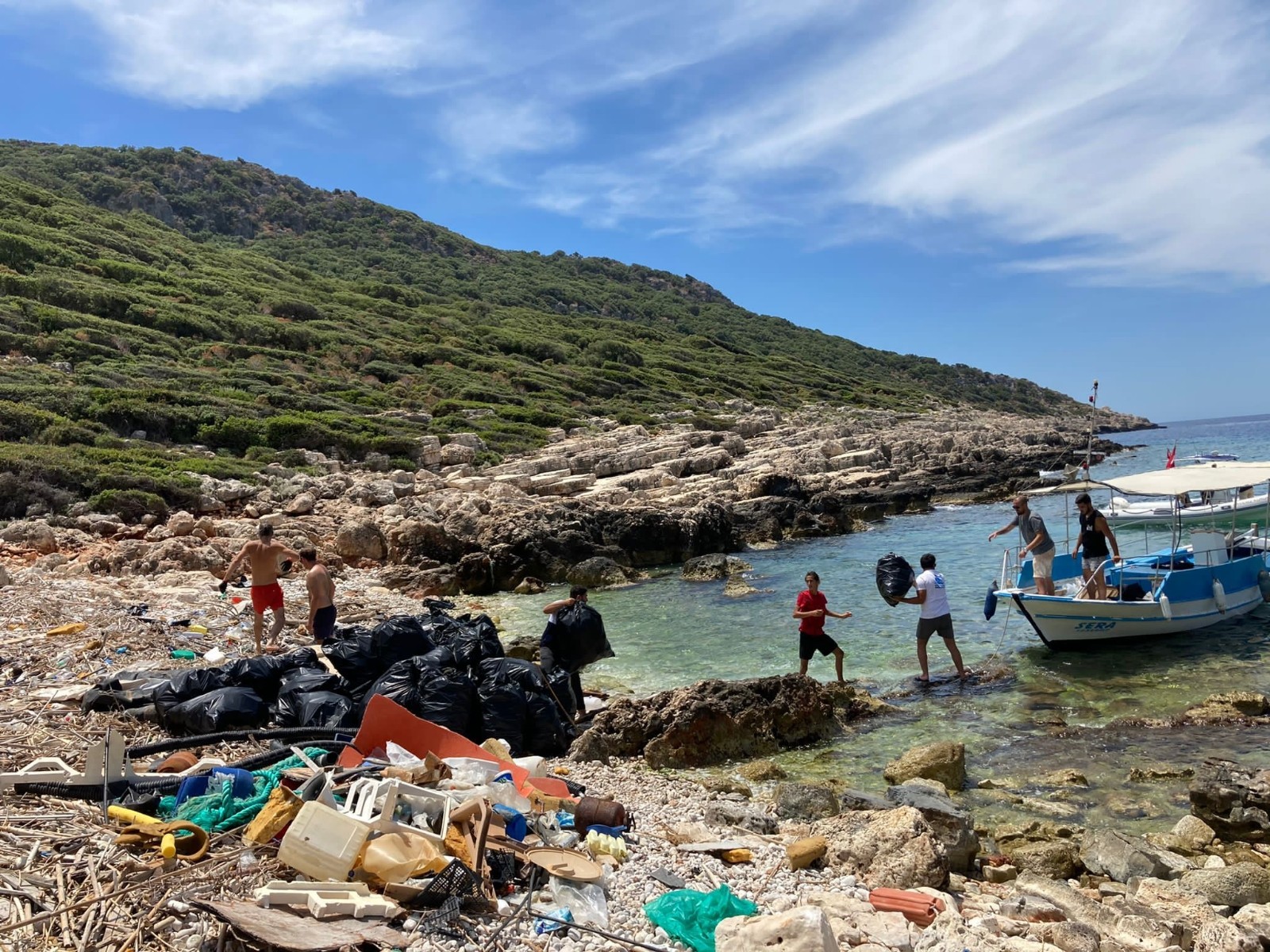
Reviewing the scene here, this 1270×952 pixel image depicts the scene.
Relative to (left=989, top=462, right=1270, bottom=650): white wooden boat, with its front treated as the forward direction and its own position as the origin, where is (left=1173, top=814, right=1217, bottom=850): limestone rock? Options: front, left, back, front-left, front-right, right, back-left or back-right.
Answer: front-left

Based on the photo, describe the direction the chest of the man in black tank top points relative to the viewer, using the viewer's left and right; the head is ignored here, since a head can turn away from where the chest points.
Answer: facing the viewer and to the left of the viewer

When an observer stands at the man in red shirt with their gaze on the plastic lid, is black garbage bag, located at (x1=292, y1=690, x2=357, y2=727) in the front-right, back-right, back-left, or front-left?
front-right

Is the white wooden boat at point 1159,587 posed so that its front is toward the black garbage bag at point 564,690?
yes

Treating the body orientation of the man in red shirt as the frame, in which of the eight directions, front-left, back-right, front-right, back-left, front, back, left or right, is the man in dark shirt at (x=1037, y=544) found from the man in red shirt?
left

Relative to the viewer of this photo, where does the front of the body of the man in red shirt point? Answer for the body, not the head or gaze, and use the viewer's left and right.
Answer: facing the viewer and to the right of the viewer

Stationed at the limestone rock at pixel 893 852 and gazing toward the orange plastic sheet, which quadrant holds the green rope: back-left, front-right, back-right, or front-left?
front-left

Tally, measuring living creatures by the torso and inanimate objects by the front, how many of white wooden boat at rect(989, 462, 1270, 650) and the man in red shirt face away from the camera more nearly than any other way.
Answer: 0

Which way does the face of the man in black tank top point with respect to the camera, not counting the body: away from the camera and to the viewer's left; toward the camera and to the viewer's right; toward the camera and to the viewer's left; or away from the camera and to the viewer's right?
toward the camera and to the viewer's left

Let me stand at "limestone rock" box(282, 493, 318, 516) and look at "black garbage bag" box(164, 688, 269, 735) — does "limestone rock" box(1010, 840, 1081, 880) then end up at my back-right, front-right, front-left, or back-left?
front-left

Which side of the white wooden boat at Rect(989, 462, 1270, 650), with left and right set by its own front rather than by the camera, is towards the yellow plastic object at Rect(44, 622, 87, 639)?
front

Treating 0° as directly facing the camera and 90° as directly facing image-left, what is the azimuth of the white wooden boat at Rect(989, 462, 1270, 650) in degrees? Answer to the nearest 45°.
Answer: approximately 45°

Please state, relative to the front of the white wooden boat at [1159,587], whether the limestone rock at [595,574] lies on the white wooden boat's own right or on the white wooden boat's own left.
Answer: on the white wooden boat's own right
